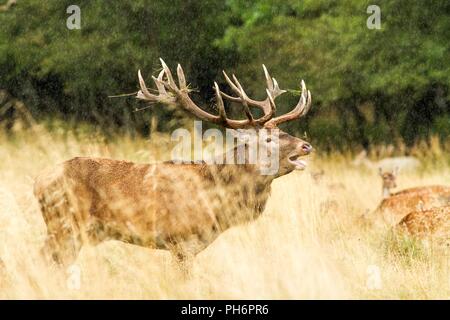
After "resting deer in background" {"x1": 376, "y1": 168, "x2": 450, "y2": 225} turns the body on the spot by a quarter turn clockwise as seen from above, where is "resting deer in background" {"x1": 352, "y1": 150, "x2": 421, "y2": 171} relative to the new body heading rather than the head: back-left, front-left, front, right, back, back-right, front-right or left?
front

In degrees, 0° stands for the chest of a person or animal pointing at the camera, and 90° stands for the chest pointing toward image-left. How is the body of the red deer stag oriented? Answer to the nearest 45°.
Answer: approximately 270°

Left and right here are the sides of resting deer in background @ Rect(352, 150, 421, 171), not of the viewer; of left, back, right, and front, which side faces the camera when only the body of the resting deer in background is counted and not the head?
left

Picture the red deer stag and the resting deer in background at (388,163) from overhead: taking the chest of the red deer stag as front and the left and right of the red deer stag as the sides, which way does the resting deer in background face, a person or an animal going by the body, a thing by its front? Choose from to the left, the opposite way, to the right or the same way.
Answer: the opposite way

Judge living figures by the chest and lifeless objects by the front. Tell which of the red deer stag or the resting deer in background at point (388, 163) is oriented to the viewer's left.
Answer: the resting deer in background

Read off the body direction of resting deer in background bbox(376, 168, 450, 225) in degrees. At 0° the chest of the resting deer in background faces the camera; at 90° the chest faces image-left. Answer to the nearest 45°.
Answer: approximately 90°
